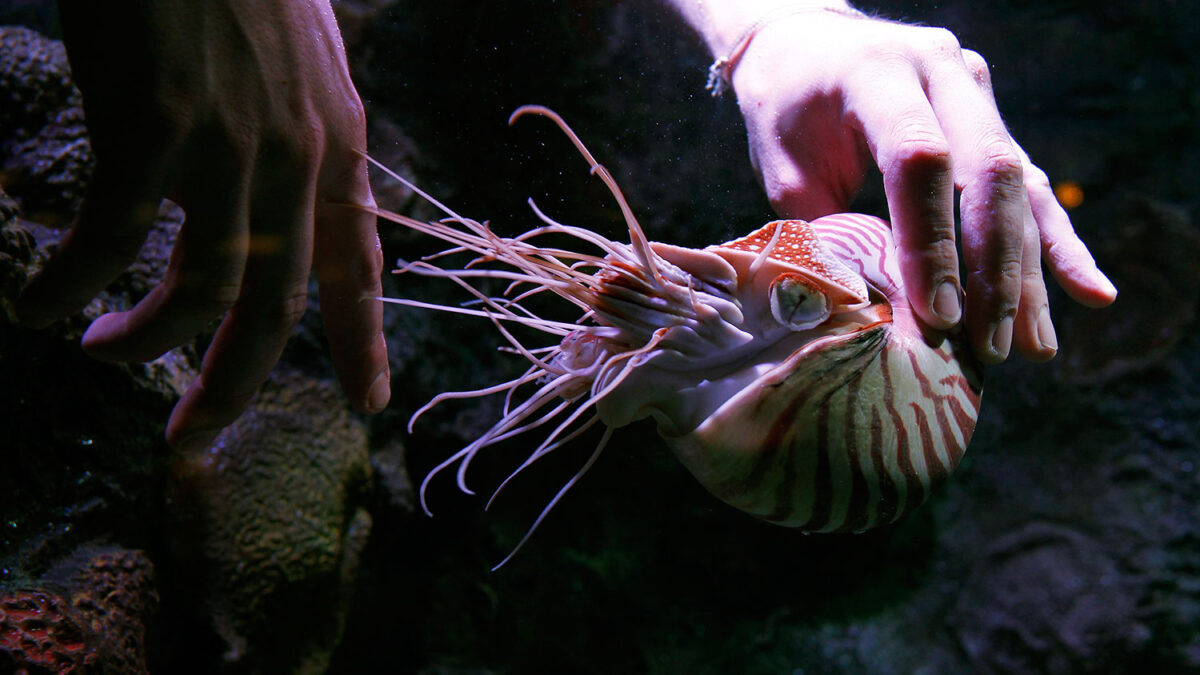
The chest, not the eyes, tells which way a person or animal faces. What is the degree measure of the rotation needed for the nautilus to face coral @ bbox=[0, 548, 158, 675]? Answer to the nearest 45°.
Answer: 0° — it already faces it

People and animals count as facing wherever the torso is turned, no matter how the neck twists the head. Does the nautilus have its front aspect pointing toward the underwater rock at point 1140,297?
no

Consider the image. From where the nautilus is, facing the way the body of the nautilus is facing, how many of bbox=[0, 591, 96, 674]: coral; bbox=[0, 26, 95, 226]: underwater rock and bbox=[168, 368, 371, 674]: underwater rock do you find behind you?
0

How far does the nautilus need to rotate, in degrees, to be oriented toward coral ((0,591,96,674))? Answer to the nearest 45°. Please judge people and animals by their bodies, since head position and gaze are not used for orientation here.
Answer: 0° — it already faces it

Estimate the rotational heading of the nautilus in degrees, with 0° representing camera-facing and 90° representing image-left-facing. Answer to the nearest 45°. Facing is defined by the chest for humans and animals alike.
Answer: approximately 90°

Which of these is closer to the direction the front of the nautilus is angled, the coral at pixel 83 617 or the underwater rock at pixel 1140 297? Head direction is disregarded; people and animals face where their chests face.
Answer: the coral

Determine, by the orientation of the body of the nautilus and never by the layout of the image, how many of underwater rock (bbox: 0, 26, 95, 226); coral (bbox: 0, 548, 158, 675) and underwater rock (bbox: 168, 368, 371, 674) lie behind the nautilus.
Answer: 0
